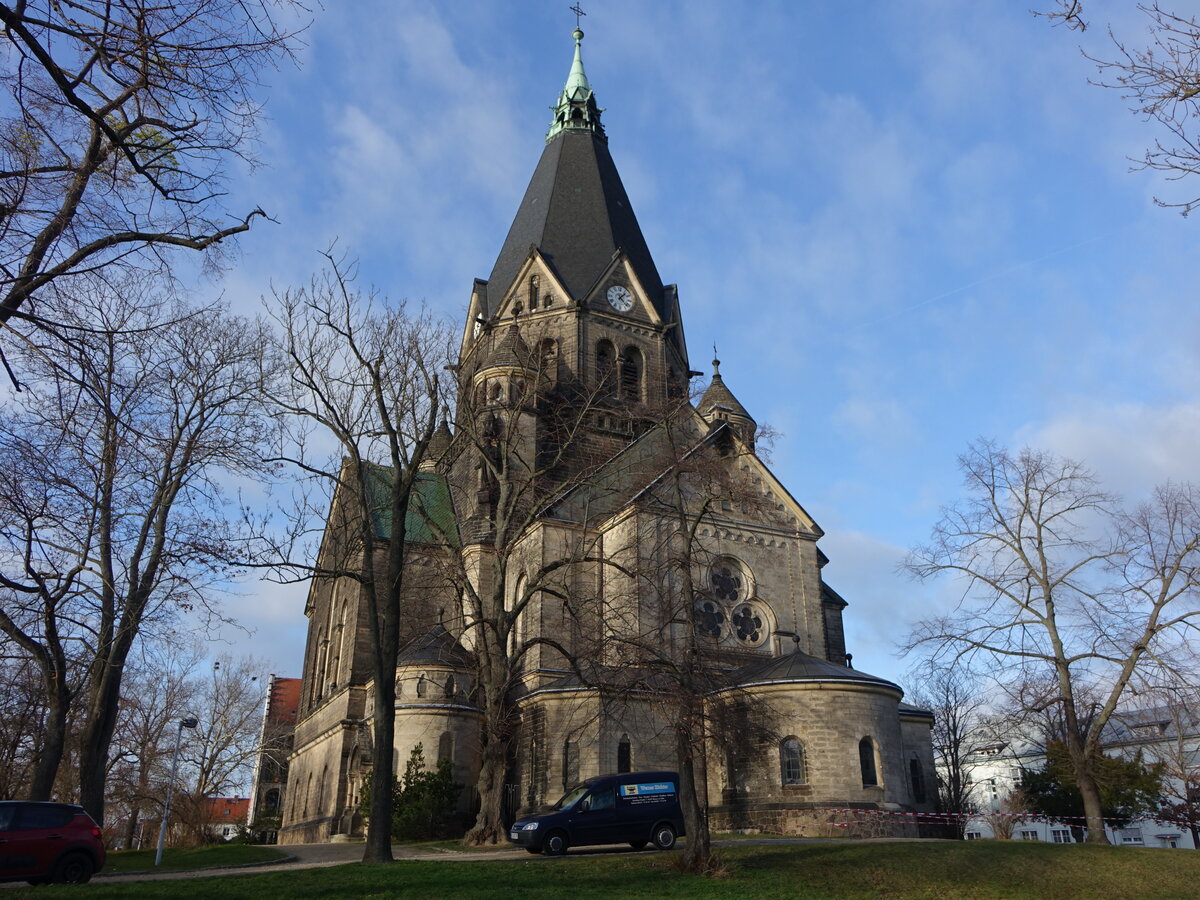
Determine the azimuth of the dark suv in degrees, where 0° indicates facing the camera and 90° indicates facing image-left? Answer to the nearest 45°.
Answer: approximately 90°

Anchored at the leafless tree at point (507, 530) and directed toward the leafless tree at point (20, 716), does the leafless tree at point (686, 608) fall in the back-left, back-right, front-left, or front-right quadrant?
back-left

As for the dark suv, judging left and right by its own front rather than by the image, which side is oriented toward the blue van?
back

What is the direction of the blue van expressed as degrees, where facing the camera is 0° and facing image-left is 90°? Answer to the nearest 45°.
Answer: approximately 45°

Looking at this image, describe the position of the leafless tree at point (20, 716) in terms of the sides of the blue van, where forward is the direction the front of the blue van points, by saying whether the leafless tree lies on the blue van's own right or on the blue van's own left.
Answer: on the blue van's own right

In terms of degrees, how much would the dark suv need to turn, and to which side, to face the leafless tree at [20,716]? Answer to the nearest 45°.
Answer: approximately 90° to its right

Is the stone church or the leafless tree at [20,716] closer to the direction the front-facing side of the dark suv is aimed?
the leafless tree

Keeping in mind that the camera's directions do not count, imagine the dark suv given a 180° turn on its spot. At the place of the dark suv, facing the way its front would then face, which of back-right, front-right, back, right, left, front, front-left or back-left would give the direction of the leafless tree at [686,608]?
front

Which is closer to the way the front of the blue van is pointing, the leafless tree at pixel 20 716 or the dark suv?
the dark suv

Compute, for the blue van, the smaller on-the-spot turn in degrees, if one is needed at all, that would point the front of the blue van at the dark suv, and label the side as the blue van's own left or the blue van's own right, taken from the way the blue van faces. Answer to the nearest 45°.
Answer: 0° — it already faces it

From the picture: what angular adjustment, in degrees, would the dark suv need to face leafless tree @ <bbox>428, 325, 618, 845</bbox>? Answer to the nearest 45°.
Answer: approximately 135° to its right
